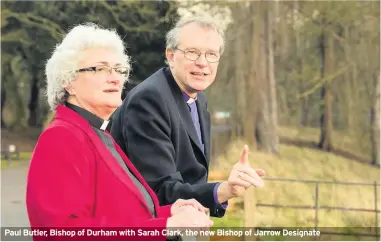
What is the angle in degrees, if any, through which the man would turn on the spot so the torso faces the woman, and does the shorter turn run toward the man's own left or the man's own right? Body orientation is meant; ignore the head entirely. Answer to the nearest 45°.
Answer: approximately 90° to the man's own right

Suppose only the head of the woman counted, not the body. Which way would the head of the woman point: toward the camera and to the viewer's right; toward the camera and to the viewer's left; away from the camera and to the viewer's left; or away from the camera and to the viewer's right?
toward the camera and to the viewer's right
